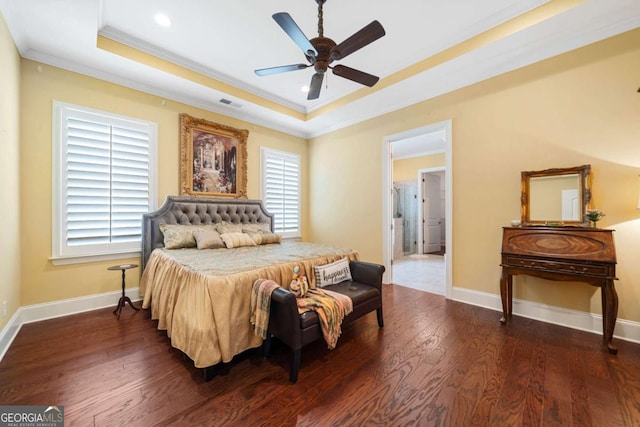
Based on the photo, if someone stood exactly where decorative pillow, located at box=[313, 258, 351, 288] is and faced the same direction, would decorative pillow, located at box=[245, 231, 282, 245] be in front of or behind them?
behind

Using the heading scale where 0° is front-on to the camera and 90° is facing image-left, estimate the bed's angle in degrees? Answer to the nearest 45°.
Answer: approximately 315°

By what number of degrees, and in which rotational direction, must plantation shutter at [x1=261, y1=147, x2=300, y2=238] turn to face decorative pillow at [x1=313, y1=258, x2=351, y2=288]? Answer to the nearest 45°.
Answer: approximately 45° to its right

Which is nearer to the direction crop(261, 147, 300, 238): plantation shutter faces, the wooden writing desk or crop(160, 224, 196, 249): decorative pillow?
the wooden writing desk

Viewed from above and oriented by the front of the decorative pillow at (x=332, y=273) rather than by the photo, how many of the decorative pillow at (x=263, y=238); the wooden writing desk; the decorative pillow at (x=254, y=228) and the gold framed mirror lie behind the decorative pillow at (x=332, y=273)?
2

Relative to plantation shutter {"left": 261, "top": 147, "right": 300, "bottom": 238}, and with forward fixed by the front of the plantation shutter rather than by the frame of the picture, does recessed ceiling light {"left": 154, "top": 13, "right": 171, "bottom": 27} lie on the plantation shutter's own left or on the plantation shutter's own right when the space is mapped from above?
on the plantation shutter's own right

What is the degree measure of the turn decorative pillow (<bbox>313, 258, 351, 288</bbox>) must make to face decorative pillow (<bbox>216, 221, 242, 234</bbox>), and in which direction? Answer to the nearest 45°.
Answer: approximately 180°
